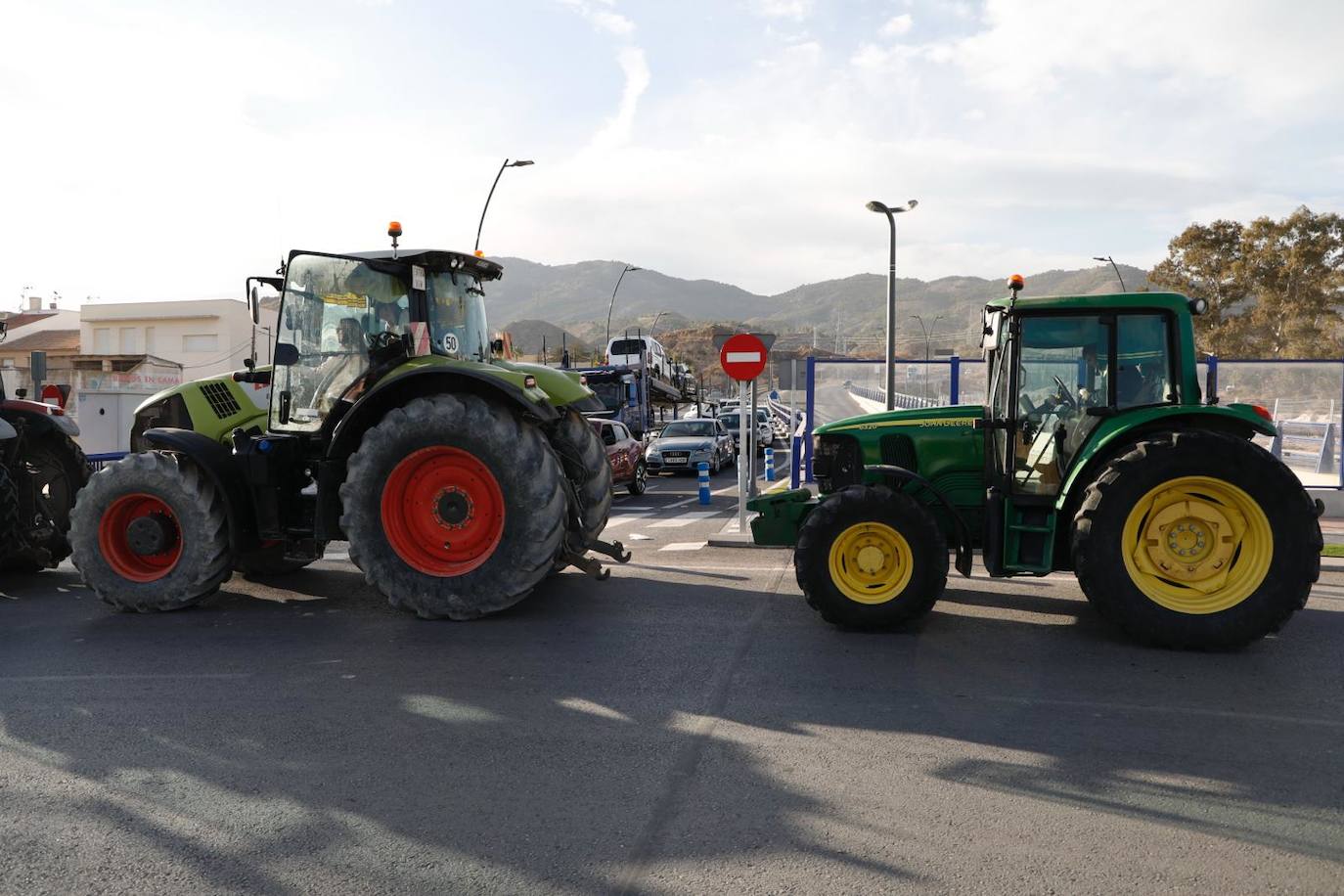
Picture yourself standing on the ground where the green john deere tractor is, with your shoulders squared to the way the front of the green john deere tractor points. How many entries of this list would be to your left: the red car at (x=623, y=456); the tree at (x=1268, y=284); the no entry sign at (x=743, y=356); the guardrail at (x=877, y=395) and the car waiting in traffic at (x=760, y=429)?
0

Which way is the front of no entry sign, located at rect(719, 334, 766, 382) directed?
toward the camera

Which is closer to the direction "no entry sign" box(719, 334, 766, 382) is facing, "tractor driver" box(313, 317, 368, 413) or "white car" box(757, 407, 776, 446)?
the tractor driver

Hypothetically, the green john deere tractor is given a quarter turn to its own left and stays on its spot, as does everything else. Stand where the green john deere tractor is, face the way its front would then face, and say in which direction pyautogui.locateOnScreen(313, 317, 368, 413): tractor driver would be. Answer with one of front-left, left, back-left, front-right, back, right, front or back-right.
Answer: right

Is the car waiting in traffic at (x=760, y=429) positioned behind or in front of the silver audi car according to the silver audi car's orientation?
behind

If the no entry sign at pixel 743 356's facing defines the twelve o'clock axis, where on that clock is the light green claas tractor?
The light green claas tractor is roughly at 1 o'clock from the no entry sign.

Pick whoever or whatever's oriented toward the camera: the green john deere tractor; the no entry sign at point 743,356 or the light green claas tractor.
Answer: the no entry sign

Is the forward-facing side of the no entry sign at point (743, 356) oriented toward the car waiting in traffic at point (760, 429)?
no

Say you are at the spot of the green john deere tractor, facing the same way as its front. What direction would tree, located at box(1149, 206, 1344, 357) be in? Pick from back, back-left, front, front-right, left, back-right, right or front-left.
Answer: right

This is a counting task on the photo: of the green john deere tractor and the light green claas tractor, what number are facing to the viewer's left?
2

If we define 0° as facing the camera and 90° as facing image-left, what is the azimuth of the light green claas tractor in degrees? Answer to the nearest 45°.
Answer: approximately 90°

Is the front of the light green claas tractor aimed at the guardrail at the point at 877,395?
no

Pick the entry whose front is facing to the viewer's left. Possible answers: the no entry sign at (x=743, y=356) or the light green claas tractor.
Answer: the light green claas tractor

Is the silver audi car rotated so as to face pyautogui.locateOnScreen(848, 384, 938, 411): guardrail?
no

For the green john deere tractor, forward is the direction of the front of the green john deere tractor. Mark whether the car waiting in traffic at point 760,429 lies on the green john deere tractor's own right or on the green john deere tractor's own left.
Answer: on the green john deere tractor's own right

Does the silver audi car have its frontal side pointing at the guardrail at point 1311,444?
no

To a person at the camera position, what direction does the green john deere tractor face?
facing to the left of the viewer

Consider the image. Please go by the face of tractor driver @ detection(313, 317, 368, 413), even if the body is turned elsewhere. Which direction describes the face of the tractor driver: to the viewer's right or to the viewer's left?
to the viewer's left

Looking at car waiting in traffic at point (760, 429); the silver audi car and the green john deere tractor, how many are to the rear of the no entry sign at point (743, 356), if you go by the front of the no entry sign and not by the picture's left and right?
2

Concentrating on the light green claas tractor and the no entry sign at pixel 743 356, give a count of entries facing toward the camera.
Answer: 1
